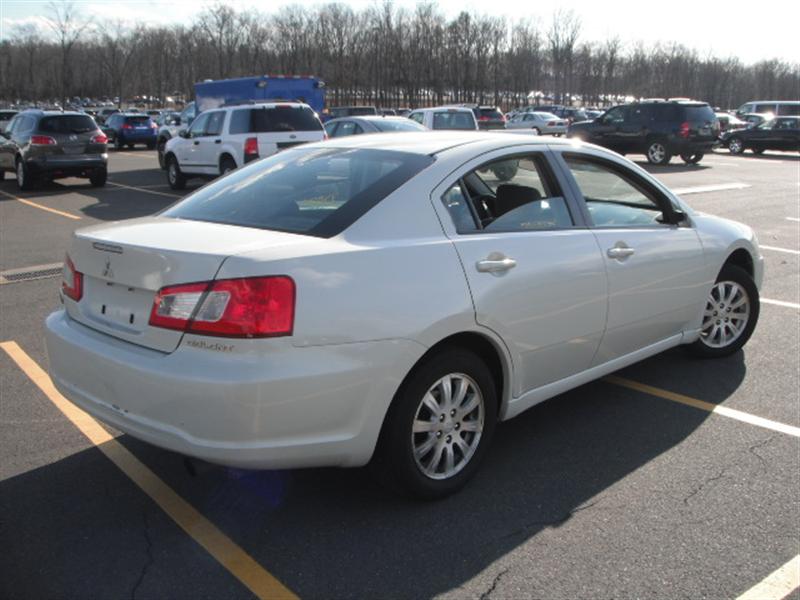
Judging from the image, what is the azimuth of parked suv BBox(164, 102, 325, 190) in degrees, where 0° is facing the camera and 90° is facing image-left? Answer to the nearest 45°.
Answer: approximately 135°

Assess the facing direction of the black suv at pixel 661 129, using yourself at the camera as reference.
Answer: facing away from the viewer and to the left of the viewer

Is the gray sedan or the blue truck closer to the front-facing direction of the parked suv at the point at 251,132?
the blue truck

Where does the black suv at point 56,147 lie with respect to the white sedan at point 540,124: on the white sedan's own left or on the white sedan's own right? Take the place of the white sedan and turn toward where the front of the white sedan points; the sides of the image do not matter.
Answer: on the white sedan's own left

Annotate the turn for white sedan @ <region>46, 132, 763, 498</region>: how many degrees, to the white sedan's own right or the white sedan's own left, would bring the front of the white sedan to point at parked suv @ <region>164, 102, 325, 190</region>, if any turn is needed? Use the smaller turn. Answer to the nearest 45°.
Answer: approximately 45° to the white sedan's own left

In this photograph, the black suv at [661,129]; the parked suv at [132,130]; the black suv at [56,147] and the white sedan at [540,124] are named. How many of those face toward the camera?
0

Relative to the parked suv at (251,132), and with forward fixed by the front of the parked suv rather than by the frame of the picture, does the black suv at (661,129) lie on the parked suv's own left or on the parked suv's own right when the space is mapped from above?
on the parked suv's own right

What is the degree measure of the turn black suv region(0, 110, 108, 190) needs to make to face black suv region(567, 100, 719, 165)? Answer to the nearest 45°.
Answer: approximately 135° to its right

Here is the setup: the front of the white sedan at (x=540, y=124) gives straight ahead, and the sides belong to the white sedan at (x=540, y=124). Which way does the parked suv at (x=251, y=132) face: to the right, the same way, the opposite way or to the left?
the same way

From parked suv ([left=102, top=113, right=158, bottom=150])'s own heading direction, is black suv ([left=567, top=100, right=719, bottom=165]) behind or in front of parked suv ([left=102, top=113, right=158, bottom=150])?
behind

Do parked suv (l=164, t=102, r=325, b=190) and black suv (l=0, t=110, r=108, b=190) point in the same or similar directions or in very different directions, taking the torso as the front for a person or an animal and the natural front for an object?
same or similar directions

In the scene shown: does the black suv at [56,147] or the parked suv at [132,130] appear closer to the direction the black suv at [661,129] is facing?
the parked suv

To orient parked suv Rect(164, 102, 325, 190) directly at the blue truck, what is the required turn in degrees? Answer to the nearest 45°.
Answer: approximately 45° to its right
